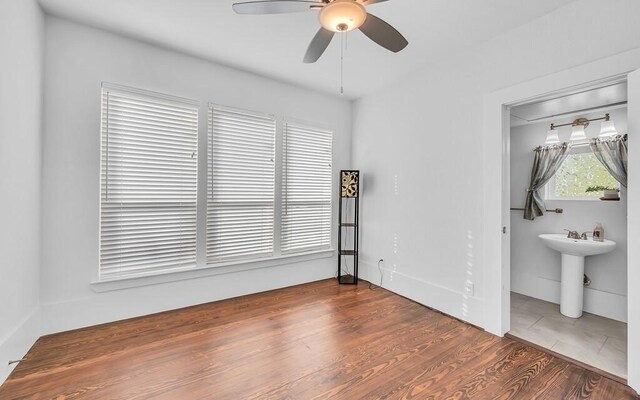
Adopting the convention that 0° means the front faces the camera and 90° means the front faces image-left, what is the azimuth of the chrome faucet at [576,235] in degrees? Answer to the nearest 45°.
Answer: approximately 0°

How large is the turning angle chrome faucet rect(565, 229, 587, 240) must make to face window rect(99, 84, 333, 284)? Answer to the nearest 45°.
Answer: approximately 45° to its right
